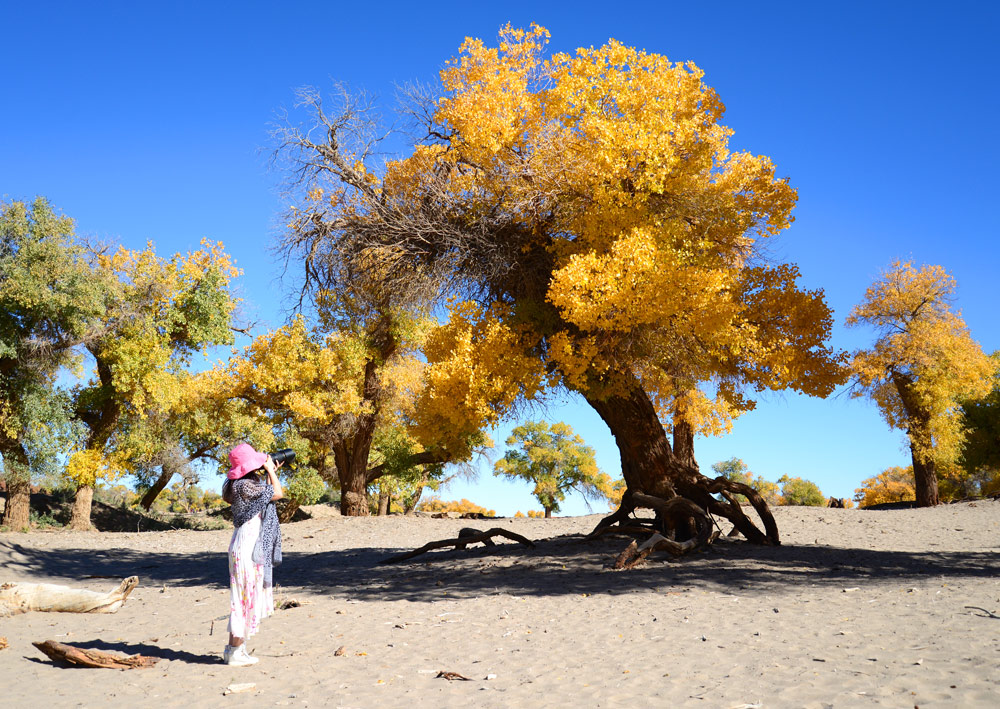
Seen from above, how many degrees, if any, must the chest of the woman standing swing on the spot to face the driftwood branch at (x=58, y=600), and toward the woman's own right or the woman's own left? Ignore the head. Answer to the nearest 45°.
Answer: approximately 135° to the woman's own left

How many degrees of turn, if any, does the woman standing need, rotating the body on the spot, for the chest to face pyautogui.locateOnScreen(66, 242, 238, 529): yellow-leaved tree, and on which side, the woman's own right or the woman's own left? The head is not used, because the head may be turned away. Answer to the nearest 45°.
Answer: approximately 90° to the woman's own left

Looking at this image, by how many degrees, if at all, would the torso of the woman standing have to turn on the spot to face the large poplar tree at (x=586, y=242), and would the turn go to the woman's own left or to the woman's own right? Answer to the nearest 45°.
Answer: approximately 45° to the woman's own left

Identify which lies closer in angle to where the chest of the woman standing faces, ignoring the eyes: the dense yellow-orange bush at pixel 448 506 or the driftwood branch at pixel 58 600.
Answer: the dense yellow-orange bush

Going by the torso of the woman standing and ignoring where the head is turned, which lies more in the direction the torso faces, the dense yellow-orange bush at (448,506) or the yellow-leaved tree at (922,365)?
the yellow-leaved tree

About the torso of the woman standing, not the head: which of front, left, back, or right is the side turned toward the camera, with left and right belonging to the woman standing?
right

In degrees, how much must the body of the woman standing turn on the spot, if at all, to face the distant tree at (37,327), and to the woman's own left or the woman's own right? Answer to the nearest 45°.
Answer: approximately 90° to the woman's own left

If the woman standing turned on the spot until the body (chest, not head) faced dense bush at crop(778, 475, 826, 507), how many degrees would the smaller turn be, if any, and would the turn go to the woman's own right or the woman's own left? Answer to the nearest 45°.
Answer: approximately 45° to the woman's own left
